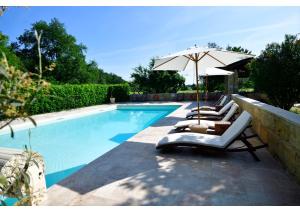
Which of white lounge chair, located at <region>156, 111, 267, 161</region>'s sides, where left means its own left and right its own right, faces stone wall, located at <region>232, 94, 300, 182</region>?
back

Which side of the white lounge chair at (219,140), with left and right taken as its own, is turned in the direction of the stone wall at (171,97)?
right

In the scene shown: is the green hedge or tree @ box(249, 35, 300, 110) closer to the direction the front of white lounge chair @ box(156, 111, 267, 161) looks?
the green hedge

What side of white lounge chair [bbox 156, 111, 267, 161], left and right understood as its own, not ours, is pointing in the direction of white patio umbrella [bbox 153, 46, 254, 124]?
right

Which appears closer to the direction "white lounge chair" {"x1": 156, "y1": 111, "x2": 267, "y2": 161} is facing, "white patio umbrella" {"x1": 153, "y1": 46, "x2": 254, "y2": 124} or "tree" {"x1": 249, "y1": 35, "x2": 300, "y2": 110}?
the white patio umbrella

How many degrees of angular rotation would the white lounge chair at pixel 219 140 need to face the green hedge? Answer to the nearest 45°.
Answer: approximately 45° to its right

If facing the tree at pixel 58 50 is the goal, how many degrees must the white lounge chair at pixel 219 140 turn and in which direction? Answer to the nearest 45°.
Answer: approximately 45° to its right

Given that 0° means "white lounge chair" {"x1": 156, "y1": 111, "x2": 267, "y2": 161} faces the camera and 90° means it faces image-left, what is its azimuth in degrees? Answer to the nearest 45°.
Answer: approximately 90°
